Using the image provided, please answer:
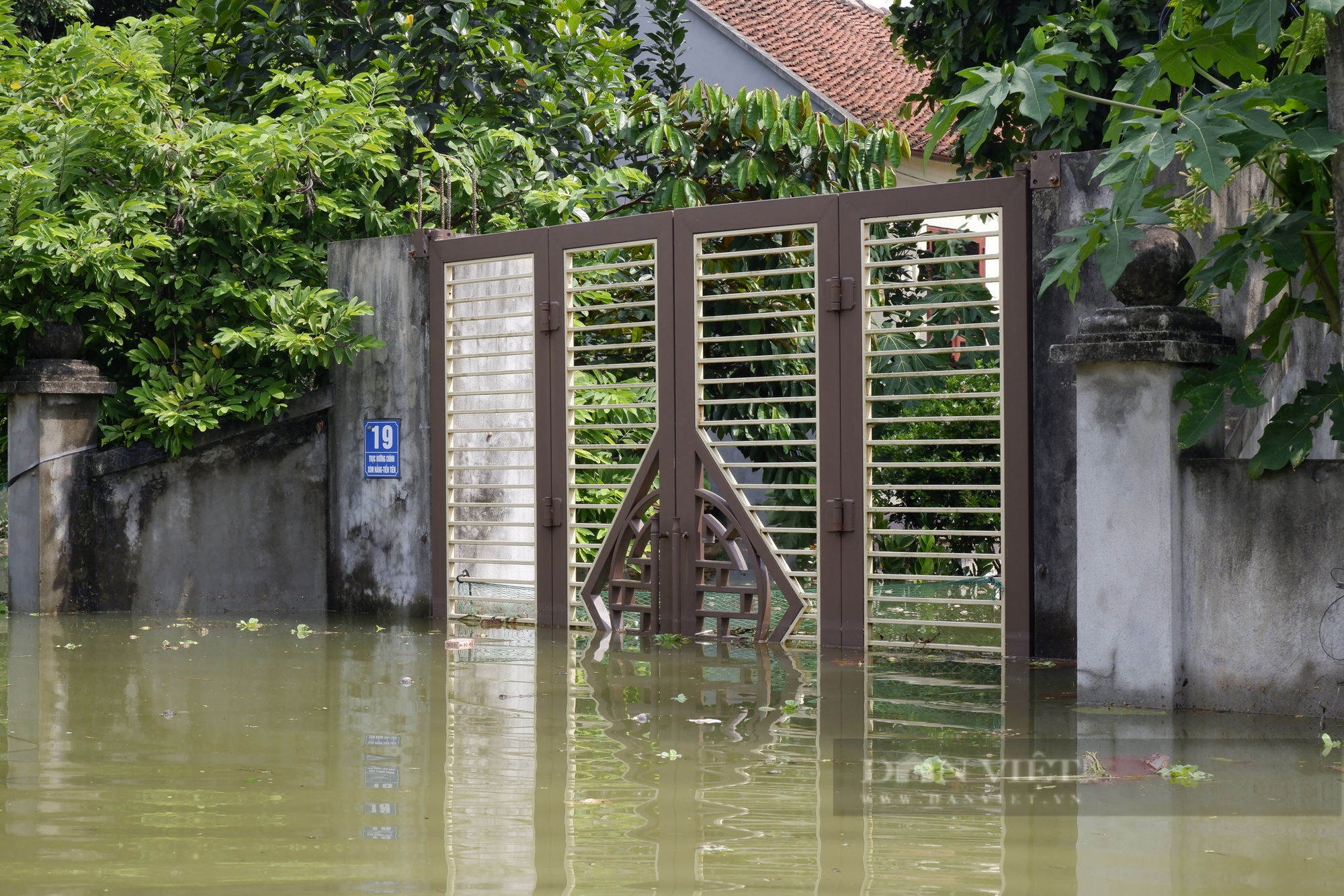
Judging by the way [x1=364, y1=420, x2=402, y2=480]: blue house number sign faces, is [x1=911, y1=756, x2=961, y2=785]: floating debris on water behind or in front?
in front

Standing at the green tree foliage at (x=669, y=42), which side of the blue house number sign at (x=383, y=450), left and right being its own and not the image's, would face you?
back

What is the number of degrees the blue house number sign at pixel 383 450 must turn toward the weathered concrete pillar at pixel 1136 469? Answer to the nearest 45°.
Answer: approximately 45° to its left

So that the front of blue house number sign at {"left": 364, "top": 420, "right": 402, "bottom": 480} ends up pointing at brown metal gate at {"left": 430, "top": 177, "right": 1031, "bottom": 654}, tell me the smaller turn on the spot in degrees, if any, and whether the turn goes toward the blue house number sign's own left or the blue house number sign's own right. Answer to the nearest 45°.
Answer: approximately 45° to the blue house number sign's own left

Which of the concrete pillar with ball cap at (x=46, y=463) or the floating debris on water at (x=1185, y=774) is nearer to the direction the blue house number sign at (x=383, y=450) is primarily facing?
the floating debris on water

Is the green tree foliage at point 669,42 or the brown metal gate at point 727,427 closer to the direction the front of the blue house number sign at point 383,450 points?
the brown metal gate

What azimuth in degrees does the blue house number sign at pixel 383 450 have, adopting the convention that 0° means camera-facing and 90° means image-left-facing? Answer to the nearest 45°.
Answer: approximately 0°

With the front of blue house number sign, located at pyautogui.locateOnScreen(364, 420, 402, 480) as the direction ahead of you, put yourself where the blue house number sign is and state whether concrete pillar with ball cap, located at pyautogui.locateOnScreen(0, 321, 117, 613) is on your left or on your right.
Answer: on your right
